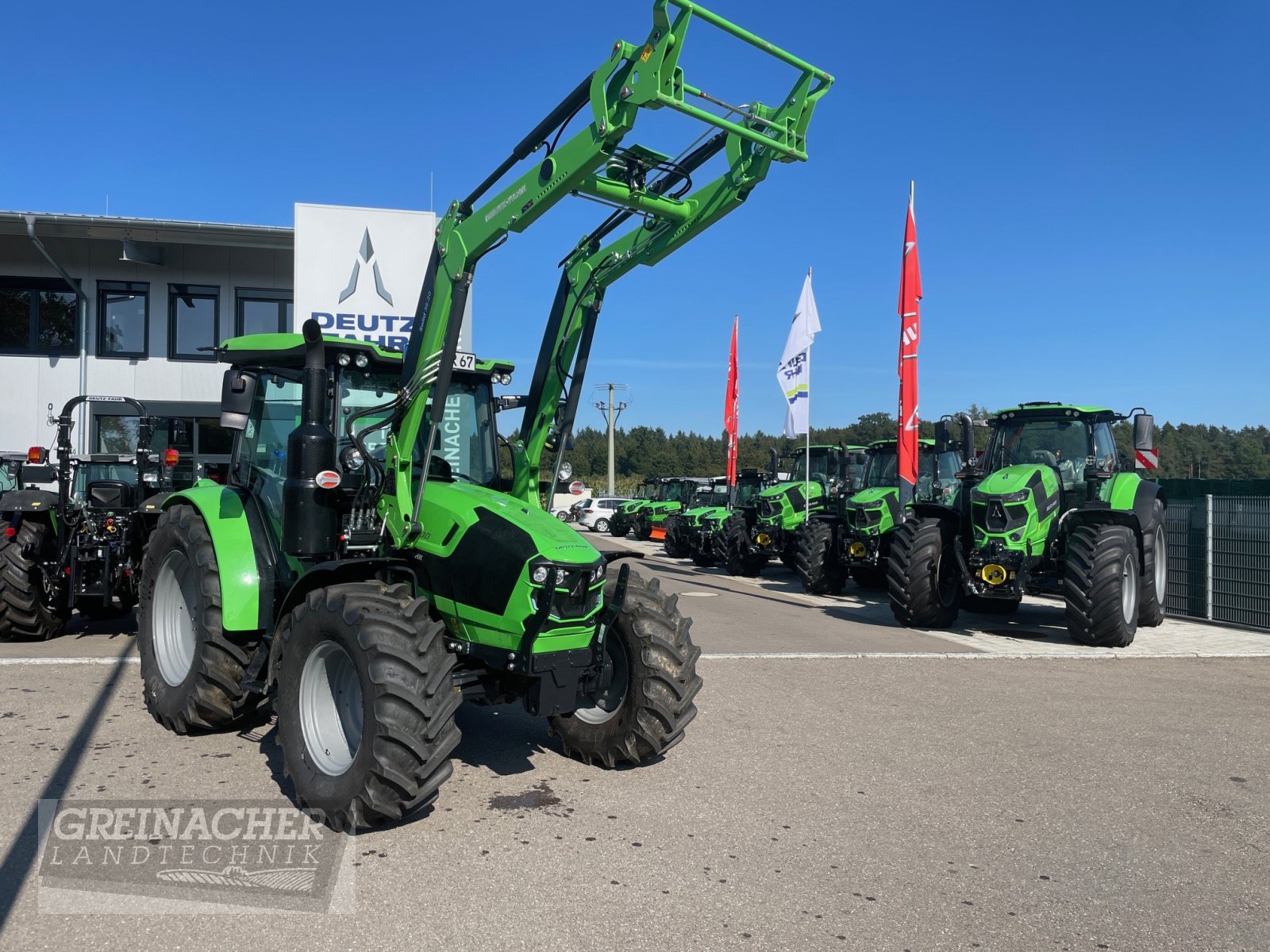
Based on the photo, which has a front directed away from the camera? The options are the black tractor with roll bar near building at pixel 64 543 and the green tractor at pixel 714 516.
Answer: the black tractor with roll bar near building

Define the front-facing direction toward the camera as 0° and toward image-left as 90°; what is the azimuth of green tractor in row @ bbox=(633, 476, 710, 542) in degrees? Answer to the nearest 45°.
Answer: approximately 45°

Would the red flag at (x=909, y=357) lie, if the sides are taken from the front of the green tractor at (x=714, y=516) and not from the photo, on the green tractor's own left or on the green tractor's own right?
on the green tractor's own left

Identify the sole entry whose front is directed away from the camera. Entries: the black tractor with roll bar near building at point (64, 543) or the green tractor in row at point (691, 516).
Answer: the black tractor with roll bar near building at point (64, 543)

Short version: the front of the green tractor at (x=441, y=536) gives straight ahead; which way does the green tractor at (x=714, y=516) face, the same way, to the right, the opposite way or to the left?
to the right

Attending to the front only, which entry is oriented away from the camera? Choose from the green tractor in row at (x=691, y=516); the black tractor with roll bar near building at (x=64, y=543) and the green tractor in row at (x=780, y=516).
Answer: the black tractor with roll bar near building at (x=64, y=543)

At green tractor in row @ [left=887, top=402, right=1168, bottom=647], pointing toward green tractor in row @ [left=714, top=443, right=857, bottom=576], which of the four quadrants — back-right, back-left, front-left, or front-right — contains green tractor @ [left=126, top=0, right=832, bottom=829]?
back-left

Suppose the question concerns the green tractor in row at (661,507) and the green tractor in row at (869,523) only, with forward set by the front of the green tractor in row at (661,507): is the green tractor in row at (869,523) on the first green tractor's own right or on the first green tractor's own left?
on the first green tractor's own left

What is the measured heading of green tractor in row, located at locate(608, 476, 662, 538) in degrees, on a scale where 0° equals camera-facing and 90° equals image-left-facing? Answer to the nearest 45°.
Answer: approximately 45°

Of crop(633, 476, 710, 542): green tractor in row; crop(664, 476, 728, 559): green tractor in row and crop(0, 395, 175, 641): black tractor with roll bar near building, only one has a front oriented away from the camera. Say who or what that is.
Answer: crop(0, 395, 175, 641): black tractor with roll bar near building

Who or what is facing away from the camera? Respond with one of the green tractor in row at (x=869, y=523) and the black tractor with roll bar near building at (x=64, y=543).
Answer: the black tractor with roll bar near building at (x=64, y=543)

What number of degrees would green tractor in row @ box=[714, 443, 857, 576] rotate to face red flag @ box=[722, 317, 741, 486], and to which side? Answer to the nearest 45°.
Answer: approximately 135° to its right

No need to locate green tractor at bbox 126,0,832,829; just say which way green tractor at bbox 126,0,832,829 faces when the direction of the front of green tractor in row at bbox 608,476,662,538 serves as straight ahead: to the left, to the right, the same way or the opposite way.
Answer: to the left

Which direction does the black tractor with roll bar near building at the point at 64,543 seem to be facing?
away from the camera
